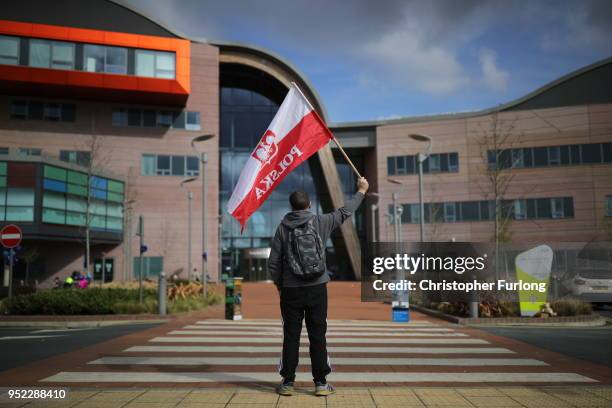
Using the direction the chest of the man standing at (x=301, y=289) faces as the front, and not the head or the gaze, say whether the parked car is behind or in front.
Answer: in front

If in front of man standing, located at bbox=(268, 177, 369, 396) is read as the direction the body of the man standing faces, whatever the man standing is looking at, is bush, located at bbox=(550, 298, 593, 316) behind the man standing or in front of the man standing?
in front

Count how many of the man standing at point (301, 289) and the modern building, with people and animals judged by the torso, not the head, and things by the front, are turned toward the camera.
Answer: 1

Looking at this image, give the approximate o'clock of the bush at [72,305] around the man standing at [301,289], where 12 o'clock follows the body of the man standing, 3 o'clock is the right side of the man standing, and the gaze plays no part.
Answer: The bush is roughly at 11 o'clock from the man standing.

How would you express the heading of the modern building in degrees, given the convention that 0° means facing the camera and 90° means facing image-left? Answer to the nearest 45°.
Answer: approximately 0°

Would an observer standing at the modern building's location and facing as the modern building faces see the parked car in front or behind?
in front

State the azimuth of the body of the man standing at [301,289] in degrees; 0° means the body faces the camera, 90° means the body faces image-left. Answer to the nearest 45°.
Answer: approximately 180°

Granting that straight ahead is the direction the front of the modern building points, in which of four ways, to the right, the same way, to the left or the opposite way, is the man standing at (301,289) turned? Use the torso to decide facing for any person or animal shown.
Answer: the opposite way
